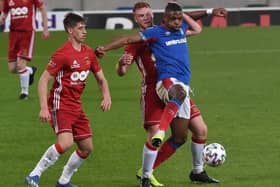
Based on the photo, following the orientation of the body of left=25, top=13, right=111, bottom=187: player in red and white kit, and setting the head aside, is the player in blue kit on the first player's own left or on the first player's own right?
on the first player's own left

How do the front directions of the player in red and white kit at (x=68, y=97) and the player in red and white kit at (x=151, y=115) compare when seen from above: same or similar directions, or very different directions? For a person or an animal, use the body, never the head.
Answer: same or similar directions

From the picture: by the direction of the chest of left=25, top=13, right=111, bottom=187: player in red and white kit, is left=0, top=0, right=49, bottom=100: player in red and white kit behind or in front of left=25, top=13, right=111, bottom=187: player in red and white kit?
behind

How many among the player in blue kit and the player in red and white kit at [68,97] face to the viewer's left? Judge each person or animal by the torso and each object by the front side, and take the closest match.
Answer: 0

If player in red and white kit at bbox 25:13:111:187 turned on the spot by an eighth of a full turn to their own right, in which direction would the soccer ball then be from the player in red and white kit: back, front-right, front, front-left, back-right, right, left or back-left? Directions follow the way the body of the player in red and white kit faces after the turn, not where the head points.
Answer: left

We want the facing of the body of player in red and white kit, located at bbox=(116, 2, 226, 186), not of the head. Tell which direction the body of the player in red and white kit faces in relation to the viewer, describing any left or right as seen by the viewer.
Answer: facing the viewer and to the right of the viewer

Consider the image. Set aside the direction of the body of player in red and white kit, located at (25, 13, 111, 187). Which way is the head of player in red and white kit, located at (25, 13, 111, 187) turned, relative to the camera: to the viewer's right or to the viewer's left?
to the viewer's right

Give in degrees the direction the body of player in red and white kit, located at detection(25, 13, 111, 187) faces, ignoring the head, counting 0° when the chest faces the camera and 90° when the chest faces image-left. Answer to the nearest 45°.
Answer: approximately 315°

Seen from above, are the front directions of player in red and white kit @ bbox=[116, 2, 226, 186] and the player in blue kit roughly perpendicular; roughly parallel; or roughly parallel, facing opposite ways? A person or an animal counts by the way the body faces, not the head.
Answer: roughly parallel

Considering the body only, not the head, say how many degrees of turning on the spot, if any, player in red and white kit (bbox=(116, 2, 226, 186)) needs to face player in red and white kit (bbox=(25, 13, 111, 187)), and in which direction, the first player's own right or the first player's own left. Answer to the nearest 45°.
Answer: approximately 135° to the first player's own right
